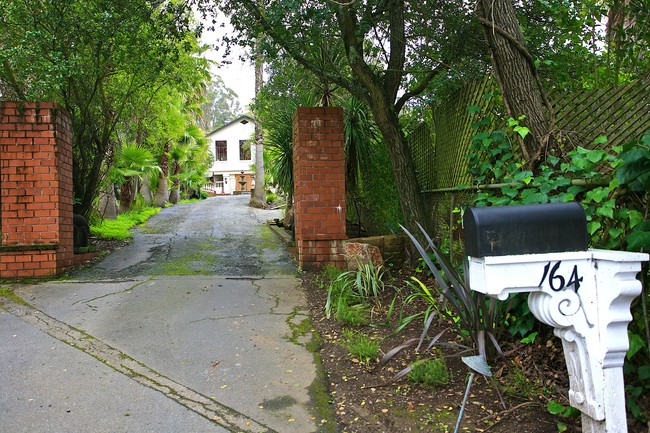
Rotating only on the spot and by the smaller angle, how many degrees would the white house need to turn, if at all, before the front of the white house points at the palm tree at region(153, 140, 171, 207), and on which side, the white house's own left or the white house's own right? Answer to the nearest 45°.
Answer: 0° — it already faces it

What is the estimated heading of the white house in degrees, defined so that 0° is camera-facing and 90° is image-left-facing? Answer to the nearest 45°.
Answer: approximately 0°

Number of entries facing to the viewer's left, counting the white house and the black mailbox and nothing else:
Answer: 1

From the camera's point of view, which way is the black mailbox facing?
to the viewer's left

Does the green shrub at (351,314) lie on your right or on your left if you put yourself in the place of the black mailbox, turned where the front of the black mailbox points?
on your right

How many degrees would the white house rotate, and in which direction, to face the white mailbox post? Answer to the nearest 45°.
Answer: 0° — it already faces it

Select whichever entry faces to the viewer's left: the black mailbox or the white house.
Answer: the black mailbox
